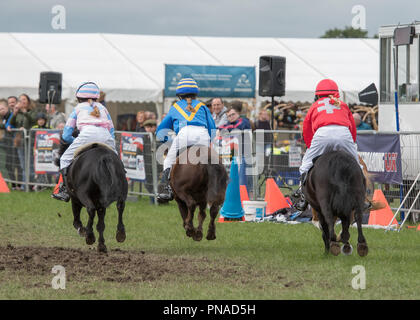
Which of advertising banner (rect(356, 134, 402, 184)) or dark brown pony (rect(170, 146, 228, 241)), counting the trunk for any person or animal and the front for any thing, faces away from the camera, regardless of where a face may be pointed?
the dark brown pony

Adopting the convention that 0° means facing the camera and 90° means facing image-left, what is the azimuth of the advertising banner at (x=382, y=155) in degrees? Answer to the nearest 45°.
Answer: approximately 0°

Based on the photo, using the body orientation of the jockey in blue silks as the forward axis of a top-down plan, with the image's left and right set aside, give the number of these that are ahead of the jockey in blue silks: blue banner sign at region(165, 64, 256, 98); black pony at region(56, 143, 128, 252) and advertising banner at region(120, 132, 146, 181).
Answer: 2

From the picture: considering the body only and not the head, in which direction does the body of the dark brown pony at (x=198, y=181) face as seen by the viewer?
away from the camera

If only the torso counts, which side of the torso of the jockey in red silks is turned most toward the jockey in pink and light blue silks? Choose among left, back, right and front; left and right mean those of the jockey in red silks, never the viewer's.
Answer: left

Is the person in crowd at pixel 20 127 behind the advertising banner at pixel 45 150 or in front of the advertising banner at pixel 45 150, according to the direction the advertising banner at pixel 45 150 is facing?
behind

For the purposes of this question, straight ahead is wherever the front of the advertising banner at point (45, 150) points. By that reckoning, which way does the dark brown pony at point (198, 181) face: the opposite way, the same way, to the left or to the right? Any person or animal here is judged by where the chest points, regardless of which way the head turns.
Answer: the opposite way

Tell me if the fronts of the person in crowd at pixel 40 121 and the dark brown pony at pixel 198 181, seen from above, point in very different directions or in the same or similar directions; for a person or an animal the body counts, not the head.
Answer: very different directions

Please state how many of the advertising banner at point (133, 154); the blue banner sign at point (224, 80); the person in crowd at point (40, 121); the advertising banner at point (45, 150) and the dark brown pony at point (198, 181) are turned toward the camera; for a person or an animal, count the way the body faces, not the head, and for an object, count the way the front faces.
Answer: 4

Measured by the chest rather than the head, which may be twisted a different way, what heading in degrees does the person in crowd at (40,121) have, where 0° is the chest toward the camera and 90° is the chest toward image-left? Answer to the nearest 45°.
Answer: approximately 0°

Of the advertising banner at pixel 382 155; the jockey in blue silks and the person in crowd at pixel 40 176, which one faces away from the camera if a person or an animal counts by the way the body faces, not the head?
the jockey in blue silks

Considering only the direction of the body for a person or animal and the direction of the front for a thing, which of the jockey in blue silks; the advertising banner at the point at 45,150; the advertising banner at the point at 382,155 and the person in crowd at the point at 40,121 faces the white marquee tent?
the jockey in blue silks

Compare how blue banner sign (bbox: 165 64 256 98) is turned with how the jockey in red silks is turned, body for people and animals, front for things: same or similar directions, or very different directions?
very different directions

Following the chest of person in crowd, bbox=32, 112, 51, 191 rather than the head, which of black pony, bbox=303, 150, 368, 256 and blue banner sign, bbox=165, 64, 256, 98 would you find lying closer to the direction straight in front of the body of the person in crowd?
the black pony
